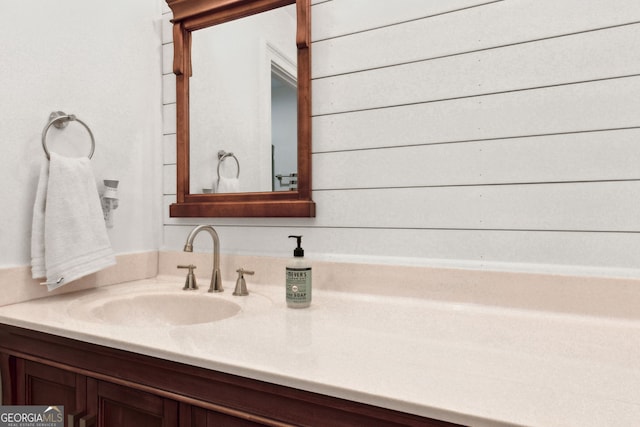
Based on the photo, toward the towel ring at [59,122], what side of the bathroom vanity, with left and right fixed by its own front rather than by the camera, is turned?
right

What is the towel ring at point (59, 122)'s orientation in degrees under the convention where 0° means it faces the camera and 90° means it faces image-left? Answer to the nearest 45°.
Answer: approximately 315°

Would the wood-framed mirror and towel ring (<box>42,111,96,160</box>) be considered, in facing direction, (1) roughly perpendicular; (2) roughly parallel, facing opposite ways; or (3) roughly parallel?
roughly perpendicular

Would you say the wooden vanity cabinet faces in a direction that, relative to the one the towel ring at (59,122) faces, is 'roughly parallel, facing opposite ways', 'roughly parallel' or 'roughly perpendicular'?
roughly perpendicular
